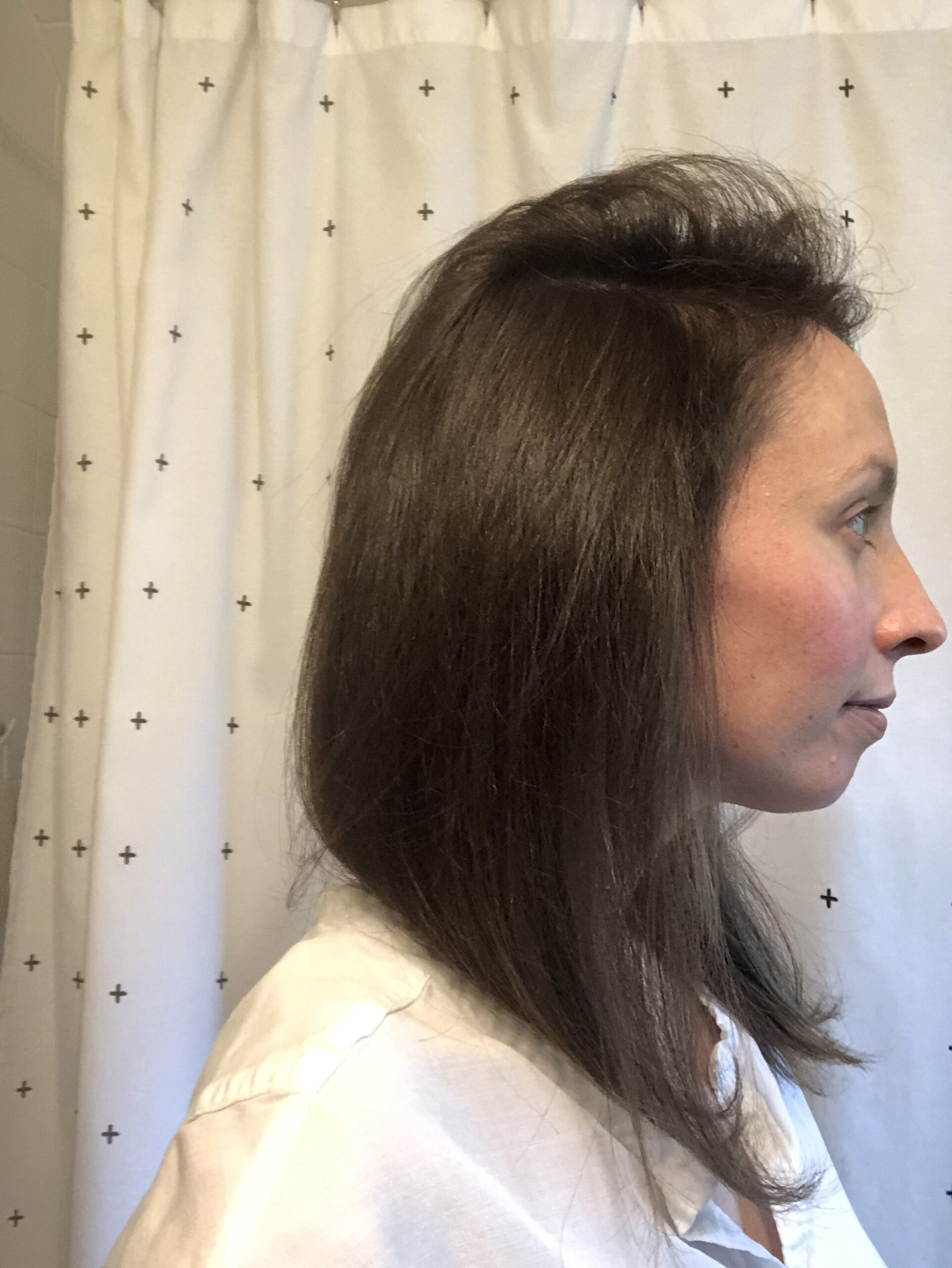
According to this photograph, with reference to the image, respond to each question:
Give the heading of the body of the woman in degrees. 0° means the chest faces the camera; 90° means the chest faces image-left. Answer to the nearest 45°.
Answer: approximately 270°

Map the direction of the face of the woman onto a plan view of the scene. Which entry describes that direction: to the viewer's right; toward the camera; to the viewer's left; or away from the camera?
to the viewer's right
